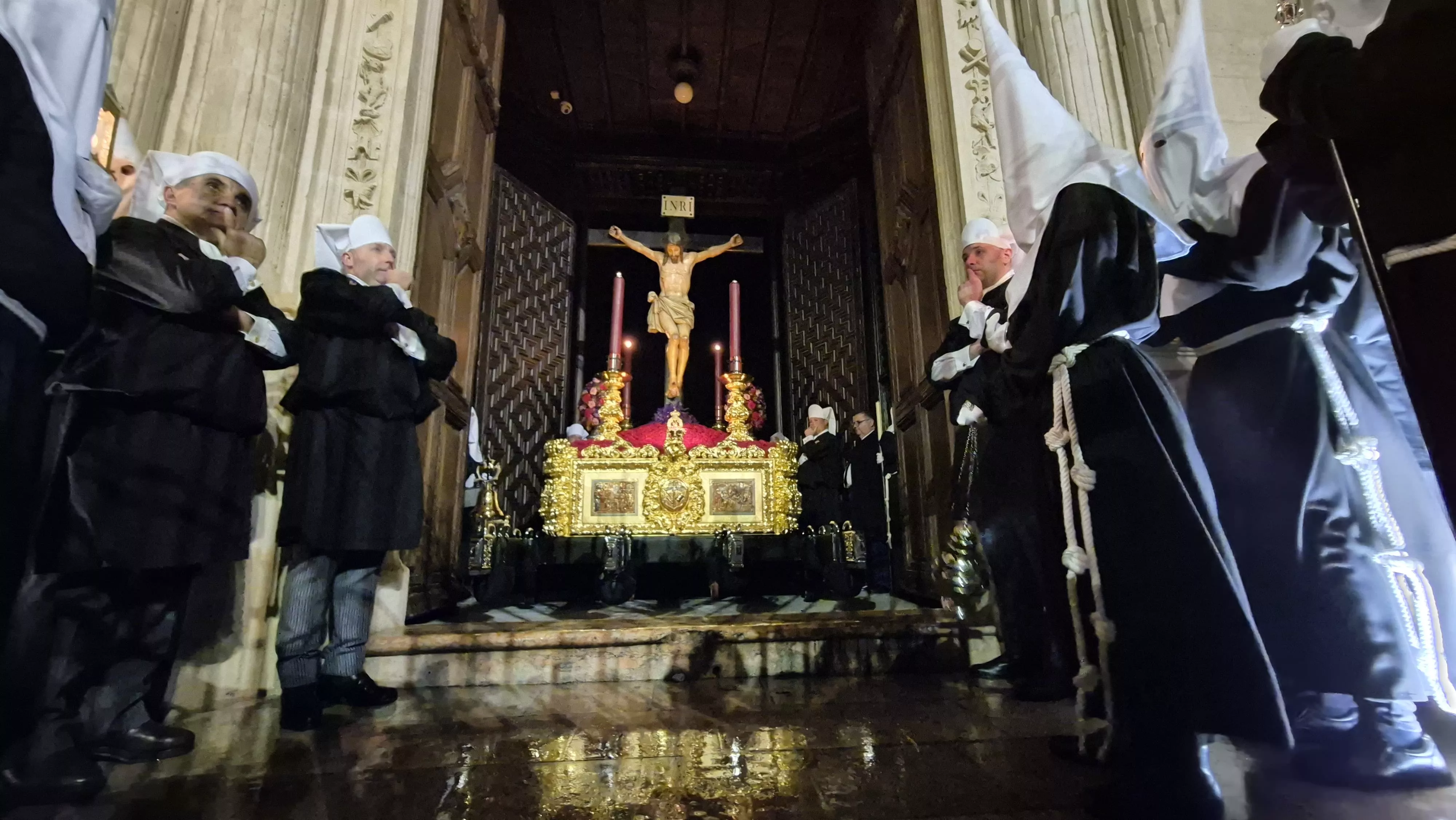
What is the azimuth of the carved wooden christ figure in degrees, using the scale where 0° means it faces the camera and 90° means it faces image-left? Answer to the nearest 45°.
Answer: approximately 0°

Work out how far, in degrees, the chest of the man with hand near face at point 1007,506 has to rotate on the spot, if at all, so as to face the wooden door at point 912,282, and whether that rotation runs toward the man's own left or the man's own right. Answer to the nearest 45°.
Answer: approximately 90° to the man's own right

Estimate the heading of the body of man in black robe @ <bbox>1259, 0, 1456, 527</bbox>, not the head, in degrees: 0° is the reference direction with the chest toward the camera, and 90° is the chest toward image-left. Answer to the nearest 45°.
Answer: approximately 90°

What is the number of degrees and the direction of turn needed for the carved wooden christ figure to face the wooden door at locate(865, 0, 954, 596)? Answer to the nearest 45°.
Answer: approximately 45° to its left

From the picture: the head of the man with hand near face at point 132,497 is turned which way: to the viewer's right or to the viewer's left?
to the viewer's right

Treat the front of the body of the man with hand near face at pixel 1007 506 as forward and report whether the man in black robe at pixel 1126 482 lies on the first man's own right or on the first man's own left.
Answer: on the first man's own left

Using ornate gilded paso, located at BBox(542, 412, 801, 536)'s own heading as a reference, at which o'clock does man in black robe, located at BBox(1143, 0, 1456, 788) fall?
The man in black robe is roughly at 11 o'clock from the ornate gilded paso.

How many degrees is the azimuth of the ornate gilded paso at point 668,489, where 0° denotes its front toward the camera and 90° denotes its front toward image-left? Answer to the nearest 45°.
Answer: approximately 0°

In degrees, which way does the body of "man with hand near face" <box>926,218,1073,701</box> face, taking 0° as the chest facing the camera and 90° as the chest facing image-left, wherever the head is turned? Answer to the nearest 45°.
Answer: approximately 90°
